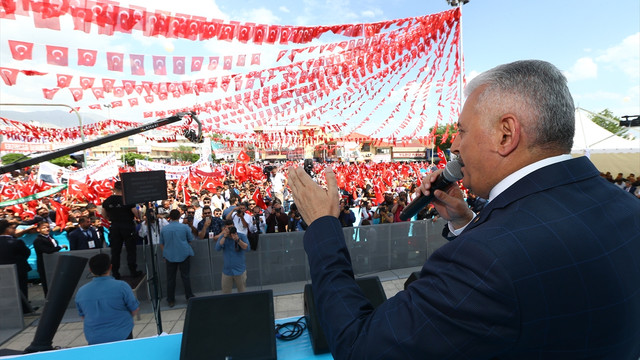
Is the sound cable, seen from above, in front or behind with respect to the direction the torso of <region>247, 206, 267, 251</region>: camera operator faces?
in front

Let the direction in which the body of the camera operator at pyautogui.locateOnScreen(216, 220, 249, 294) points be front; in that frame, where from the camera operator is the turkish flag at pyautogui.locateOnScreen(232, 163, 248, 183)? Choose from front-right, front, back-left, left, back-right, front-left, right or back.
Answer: back

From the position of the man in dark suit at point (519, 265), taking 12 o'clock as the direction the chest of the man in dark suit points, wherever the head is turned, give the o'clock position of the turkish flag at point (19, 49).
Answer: The turkish flag is roughly at 11 o'clock from the man in dark suit.

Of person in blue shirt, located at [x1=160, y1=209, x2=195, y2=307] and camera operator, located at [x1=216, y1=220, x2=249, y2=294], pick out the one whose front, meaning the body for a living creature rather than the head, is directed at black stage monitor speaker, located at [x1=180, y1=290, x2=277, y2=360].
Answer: the camera operator

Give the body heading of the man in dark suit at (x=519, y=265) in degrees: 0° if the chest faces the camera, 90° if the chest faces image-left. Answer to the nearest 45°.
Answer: approximately 135°

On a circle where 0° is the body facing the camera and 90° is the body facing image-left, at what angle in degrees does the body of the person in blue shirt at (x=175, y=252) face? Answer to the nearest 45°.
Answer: approximately 180°

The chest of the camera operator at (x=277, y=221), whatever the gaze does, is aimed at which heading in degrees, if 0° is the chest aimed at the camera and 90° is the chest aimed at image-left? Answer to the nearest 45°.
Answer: approximately 0°
